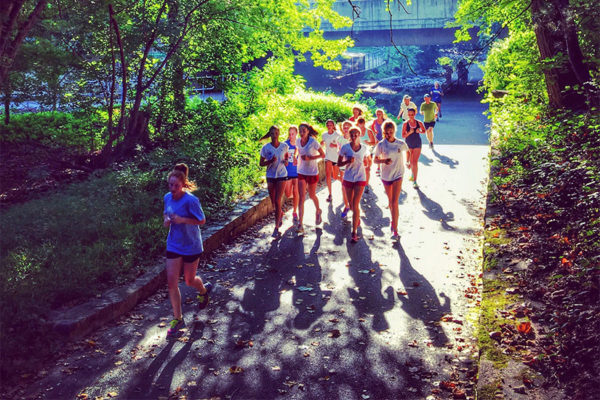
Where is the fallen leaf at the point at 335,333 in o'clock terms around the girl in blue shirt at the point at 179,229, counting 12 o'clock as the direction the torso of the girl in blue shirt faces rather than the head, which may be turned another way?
The fallen leaf is roughly at 8 o'clock from the girl in blue shirt.

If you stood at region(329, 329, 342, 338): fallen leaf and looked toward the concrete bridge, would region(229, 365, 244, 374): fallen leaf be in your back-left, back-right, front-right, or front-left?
back-left

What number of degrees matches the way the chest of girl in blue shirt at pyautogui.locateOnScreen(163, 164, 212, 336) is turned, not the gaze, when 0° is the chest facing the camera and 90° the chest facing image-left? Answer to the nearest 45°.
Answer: approximately 45°

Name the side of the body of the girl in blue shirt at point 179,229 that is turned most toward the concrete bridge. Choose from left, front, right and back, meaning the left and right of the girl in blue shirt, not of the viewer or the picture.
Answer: back

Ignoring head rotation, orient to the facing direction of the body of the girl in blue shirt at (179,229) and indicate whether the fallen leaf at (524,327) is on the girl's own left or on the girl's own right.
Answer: on the girl's own left

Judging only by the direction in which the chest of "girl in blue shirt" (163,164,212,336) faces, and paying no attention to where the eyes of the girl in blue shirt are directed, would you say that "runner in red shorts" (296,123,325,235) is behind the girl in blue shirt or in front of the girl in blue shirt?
behind
